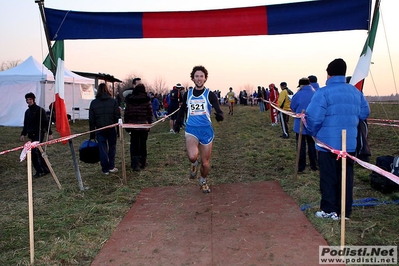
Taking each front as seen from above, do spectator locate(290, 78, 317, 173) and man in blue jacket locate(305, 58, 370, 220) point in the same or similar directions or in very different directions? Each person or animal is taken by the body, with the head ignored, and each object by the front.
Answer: same or similar directions

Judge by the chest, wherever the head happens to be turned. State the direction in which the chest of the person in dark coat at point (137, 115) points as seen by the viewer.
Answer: away from the camera

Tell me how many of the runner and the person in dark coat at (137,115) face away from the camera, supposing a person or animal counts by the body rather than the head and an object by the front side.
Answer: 1

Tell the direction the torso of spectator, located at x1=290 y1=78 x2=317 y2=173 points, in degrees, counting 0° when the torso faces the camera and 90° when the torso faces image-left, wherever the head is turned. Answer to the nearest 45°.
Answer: approximately 135°

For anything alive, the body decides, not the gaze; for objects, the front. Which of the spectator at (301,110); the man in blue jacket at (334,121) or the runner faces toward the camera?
the runner

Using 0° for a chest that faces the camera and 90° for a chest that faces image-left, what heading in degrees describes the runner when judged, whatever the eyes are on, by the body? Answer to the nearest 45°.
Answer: approximately 0°

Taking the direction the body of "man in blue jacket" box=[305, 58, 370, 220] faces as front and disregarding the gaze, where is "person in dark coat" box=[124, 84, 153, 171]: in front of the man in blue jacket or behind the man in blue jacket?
in front

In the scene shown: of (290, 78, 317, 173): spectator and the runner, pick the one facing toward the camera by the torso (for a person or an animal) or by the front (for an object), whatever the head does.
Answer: the runner

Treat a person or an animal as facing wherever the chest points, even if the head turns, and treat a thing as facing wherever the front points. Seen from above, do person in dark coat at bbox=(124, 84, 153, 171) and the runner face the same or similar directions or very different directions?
very different directions

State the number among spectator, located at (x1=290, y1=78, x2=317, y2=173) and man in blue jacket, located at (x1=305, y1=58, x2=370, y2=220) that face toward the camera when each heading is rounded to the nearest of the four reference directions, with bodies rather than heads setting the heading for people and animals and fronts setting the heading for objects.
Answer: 0

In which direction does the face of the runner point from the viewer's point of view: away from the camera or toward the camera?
toward the camera

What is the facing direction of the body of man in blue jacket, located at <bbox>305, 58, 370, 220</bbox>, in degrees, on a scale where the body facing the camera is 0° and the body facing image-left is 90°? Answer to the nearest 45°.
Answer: approximately 135°

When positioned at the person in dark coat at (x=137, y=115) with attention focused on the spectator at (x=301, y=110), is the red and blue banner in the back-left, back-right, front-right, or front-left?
front-right
